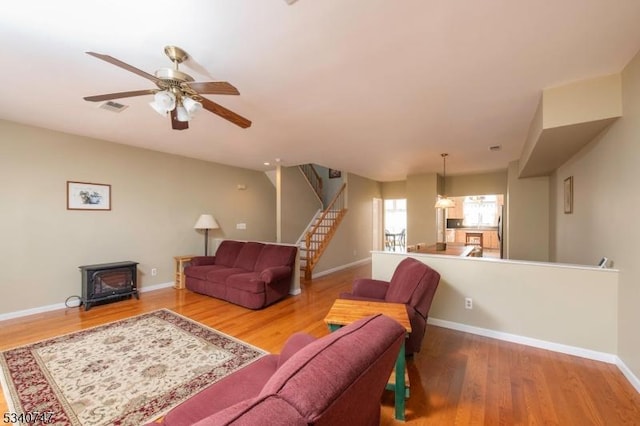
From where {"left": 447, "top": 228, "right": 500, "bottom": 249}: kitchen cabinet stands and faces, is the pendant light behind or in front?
in front

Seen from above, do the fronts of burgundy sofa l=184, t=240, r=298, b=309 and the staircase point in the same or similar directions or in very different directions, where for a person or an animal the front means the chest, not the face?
same or similar directions

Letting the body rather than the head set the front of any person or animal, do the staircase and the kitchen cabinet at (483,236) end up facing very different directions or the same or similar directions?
same or similar directions

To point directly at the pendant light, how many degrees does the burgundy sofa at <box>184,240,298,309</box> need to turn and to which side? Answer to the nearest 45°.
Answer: approximately 135° to its left

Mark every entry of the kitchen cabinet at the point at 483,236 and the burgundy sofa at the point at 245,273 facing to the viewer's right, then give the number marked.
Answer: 0

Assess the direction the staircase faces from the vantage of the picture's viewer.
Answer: facing the viewer and to the left of the viewer

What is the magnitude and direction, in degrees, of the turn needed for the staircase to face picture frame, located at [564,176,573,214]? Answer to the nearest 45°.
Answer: approximately 90° to its left

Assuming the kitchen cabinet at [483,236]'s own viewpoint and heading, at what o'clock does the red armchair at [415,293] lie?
The red armchair is roughly at 12 o'clock from the kitchen cabinet.

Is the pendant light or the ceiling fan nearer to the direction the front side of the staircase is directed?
the ceiling fan

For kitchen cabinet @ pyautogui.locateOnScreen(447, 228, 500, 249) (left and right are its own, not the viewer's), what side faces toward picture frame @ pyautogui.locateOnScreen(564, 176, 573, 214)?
front

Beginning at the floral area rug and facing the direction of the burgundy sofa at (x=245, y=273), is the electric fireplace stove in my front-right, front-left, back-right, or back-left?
front-left

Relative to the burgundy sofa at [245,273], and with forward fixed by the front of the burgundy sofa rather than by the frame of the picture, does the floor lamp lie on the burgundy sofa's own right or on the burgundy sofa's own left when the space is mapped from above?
on the burgundy sofa's own right

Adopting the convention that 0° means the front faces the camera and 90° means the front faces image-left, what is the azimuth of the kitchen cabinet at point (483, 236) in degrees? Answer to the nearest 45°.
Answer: approximately 0°

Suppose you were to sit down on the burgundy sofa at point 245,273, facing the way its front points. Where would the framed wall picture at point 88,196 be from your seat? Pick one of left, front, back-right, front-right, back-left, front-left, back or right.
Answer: front-right

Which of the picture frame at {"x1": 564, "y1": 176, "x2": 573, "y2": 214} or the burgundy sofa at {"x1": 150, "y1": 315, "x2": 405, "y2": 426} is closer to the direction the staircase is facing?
the burgundy sofa

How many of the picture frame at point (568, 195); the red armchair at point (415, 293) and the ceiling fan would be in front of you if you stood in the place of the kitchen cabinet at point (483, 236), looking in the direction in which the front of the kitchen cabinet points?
3

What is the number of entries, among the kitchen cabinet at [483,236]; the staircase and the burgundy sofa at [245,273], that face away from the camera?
0

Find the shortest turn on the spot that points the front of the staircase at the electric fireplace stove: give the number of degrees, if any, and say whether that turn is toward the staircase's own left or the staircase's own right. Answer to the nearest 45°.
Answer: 0° — it already faces it

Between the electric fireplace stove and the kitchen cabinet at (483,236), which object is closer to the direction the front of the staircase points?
the electric fireplace stove
